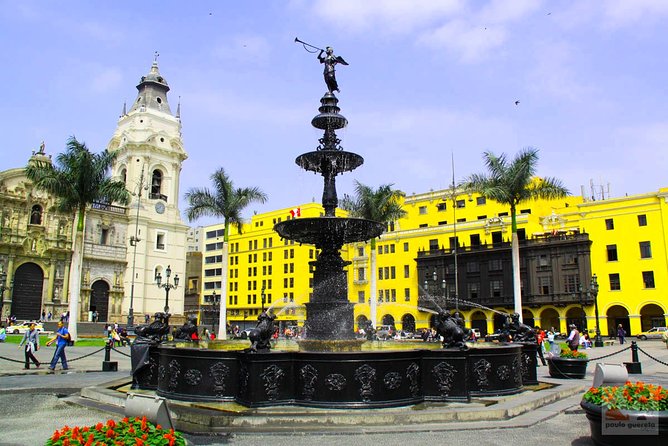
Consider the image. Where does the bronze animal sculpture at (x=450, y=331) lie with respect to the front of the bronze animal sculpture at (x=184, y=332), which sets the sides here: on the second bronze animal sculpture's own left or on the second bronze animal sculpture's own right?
on the second bronze animal sculpture's own right
